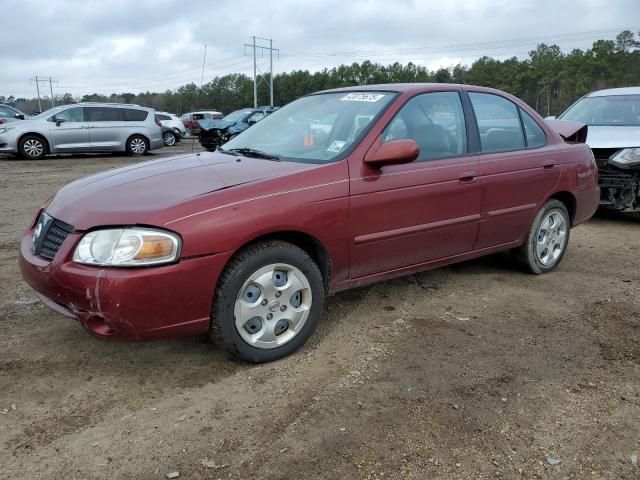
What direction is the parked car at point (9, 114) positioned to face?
to the viewer's right

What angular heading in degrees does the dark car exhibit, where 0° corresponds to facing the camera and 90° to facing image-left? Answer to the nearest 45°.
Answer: approximately 45°

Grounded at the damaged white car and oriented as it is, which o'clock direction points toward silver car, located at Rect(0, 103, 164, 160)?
The silver car is roughly at 2 o'clock from the damaged white car.

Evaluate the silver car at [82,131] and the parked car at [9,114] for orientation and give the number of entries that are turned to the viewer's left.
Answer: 1

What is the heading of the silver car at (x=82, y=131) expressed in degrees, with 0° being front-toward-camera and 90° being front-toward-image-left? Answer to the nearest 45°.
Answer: approximately 90°

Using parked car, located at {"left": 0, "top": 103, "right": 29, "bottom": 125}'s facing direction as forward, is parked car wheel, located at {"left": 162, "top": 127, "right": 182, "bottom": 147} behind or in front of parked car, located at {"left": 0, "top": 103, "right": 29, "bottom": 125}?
in front

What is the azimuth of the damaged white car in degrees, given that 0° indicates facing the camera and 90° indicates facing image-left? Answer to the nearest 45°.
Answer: approximately 45°

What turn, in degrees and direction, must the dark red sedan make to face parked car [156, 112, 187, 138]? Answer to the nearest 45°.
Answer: approximately 135° to its right

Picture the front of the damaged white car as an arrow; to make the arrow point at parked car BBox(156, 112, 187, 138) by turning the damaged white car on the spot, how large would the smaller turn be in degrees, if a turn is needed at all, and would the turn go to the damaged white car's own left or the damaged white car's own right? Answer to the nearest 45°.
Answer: approximately 90° to the damaged white car's own right
